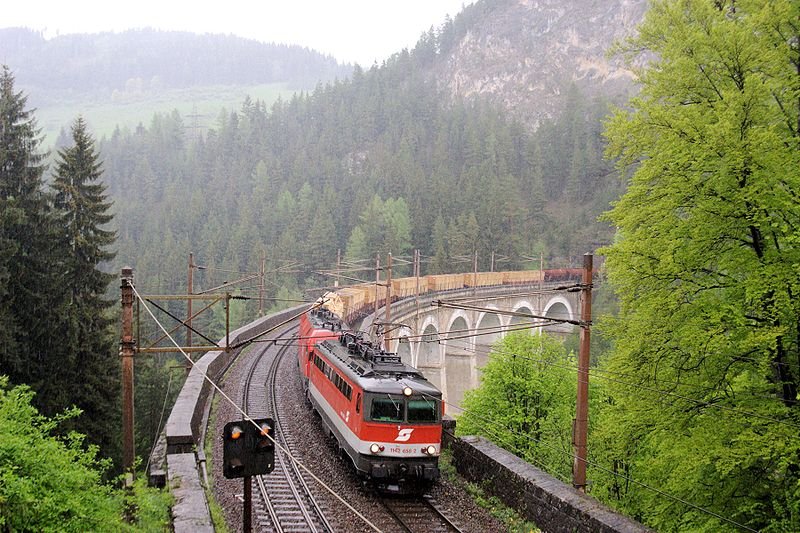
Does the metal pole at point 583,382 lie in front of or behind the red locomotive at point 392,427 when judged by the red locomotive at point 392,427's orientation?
in front

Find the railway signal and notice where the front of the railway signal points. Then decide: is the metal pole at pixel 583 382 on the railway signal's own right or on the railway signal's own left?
on the railway signal's own left

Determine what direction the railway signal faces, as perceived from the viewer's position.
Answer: facing the viewer

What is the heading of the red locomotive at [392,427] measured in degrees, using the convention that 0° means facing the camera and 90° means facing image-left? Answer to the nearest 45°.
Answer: approximately 315°
